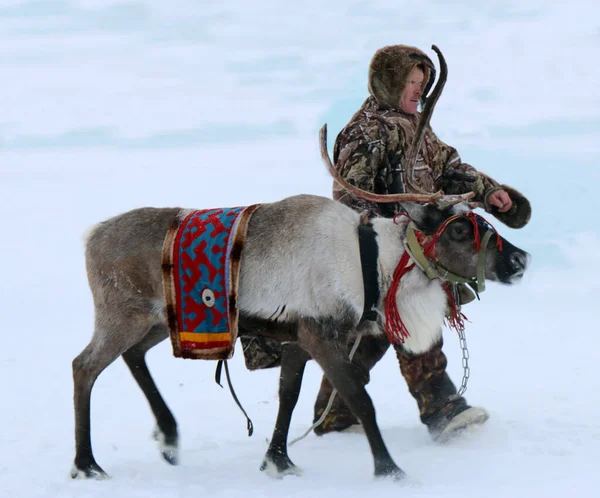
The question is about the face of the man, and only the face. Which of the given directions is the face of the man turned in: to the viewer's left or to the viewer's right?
to the viewer's right

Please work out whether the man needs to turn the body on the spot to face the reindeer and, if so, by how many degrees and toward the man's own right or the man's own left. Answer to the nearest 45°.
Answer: approximately 135° to the man's own right

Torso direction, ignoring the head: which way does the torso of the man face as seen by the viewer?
to the viewer's right

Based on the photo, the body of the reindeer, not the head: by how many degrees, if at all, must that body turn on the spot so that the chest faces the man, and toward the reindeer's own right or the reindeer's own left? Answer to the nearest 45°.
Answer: approximately 45° to the reindeer's own left

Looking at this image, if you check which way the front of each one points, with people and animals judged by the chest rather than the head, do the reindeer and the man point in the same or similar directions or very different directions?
same or similar directions

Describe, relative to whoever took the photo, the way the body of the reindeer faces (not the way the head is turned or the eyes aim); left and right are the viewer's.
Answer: facing to the right of the viewer

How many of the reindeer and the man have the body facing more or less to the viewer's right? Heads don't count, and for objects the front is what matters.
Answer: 2
